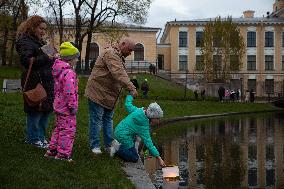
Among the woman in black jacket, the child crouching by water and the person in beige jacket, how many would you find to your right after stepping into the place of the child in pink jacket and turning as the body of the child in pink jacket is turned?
0

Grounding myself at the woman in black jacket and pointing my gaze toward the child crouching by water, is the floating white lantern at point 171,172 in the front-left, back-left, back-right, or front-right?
front-right

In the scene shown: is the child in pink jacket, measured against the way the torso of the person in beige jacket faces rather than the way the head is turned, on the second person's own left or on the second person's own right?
on the second person's own right

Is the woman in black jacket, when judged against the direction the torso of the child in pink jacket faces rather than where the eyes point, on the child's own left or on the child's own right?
on the child's own left

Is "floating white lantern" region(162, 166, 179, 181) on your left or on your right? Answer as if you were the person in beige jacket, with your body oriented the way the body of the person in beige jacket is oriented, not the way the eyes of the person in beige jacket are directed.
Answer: on your right

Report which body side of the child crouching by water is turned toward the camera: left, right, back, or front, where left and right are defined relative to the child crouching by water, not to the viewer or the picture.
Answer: right

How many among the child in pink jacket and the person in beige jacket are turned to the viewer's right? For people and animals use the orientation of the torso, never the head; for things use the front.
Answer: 2

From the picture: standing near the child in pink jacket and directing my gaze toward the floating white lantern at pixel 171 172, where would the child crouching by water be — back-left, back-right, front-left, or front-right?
front-left

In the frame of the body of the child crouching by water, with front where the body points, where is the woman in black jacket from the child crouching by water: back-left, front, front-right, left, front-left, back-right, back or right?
back

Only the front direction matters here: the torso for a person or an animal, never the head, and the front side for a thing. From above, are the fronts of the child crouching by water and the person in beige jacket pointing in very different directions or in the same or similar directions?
same or similar directions

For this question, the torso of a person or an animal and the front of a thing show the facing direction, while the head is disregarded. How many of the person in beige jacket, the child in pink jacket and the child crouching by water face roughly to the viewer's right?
3

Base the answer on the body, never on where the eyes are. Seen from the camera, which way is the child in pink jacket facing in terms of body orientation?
to the viewer's right

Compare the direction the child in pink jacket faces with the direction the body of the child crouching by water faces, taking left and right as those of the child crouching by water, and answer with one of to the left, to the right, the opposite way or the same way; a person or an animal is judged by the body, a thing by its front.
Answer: the same way

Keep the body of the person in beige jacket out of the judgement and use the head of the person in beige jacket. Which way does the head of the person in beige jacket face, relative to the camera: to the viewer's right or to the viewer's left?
to the viewer's right

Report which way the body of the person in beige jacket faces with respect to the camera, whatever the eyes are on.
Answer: to the viewer's right

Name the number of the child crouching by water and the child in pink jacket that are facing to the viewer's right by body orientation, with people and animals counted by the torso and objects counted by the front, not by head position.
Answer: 2
